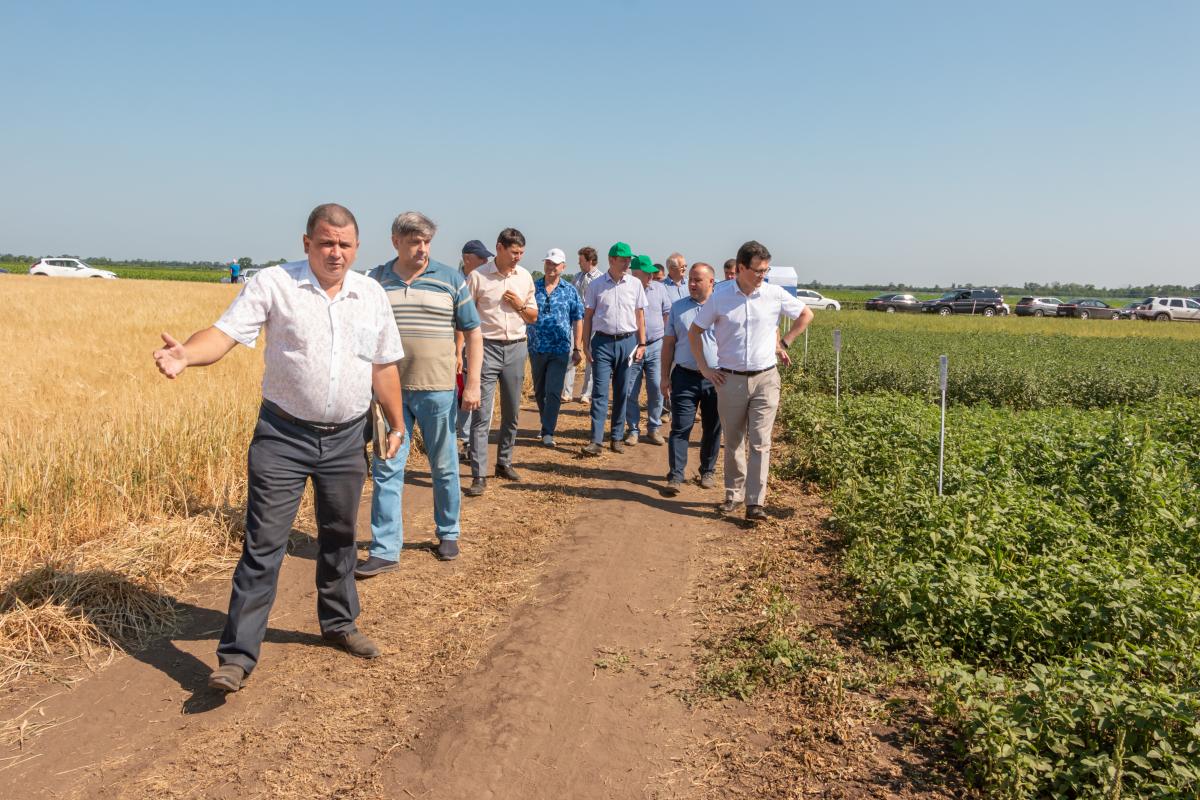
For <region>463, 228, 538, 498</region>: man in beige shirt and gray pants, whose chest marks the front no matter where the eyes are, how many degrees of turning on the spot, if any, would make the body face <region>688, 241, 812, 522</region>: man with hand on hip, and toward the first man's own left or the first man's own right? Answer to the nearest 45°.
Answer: approximately 45° to the first man's own left

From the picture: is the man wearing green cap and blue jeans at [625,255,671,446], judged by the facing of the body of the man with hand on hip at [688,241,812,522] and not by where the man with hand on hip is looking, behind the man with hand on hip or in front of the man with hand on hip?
behind

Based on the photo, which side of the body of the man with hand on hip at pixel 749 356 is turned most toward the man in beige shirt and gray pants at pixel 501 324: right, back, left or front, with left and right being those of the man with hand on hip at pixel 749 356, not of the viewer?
right

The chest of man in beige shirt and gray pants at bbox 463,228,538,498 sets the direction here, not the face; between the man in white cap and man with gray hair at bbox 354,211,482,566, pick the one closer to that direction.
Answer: the man with gray hair

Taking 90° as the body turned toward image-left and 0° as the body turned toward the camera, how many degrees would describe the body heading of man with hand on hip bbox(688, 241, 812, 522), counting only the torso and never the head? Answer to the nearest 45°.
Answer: approximately 0°

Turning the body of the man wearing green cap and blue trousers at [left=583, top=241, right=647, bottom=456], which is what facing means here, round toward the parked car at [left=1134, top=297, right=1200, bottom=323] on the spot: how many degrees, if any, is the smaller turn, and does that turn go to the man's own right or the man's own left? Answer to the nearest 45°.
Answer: approximately 135° to the man's own left

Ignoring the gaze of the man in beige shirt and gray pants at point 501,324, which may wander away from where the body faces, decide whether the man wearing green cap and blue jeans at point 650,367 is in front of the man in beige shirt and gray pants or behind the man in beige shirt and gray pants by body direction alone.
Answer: behind

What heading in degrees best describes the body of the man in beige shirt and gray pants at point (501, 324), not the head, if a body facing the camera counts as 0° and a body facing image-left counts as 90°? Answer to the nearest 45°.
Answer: approximately 0°
